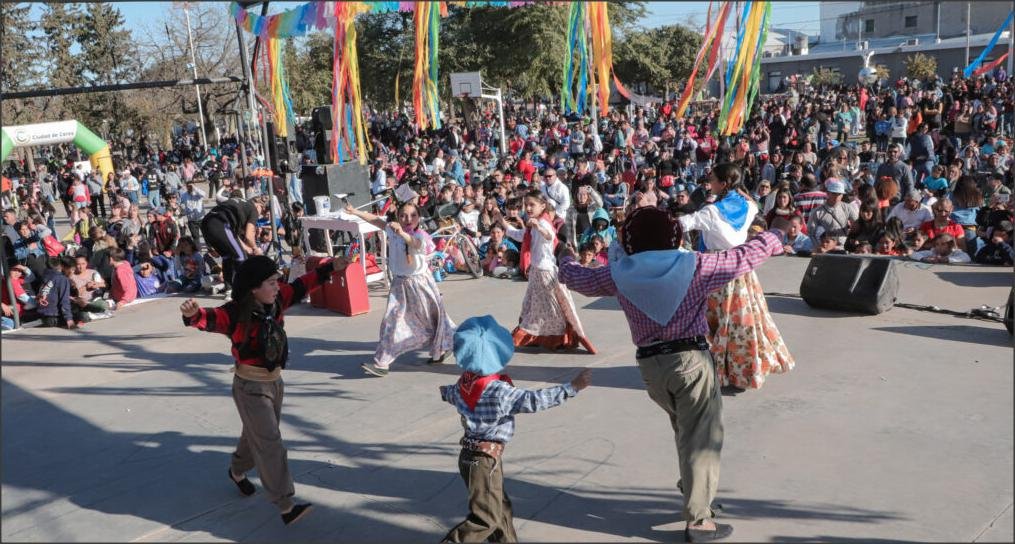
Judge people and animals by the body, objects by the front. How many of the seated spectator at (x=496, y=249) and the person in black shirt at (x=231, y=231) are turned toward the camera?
1

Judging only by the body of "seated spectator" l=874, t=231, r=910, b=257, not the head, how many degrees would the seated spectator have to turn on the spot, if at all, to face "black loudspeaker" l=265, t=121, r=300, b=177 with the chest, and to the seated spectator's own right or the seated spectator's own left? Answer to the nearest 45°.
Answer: approximately 45° to the seated spectator's own right

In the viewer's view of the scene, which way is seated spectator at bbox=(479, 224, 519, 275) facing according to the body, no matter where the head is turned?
toward the camera

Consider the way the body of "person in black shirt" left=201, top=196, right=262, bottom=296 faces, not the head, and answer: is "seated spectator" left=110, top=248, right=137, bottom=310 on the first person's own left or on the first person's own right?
on the first person's own left

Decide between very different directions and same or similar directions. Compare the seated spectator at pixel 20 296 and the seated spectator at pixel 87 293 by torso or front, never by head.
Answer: same or similar directions

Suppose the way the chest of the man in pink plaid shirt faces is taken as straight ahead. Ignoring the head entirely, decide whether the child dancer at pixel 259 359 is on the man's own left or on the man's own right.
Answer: on the man's own left

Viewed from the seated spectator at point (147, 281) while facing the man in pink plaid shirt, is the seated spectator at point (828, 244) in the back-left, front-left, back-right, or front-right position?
front-left

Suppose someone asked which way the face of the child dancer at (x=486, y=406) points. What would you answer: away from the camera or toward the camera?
away from the camera

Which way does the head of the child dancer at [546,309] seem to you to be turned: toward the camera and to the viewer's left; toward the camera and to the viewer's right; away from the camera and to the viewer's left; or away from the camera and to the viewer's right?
toward the camera and to the viewer's left

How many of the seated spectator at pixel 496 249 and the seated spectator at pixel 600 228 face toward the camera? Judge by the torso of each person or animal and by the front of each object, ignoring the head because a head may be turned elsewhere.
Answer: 2

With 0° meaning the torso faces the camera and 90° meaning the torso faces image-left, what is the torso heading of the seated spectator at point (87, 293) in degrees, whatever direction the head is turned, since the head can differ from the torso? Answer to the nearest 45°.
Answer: approximately 315°

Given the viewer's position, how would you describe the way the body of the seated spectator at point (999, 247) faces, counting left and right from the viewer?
facing the viewer and to the left of the viewer
